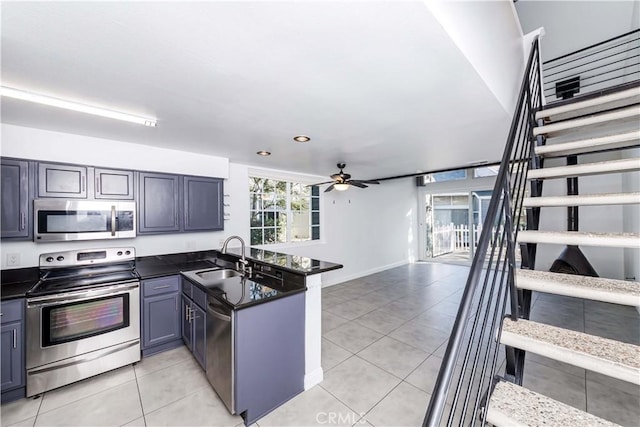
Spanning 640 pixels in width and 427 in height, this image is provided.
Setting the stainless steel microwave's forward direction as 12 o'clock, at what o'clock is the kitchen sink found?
The kitchen sink is roughly at 10 o'clock from the stainless steel microwave.

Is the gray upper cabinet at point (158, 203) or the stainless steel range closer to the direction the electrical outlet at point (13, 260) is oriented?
the stainless steel range
